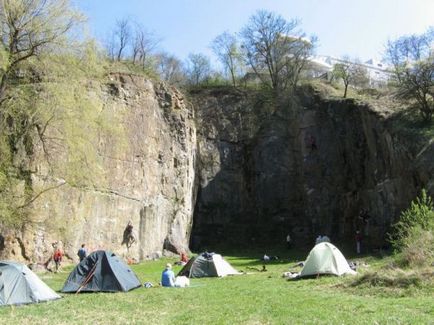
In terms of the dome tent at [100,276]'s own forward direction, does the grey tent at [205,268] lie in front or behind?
behind

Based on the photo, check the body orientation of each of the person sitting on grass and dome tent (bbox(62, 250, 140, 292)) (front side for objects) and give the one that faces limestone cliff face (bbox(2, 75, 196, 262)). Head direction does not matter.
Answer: the person sitting on grass

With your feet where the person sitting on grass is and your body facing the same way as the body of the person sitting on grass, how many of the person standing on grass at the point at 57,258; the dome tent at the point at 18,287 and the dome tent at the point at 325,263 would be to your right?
1

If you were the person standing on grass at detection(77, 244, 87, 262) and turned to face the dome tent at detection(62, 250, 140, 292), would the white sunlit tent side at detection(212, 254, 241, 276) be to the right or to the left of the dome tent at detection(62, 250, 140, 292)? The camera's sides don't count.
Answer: left

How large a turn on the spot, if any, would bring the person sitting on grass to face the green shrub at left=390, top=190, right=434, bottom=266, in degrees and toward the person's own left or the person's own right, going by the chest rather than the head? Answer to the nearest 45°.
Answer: approximately 90° to the person's own right

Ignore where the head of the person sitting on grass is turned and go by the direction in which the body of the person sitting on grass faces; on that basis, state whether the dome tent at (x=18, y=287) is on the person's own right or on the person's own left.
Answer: on the person's own left

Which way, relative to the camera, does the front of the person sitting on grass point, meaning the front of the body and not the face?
away from the camera

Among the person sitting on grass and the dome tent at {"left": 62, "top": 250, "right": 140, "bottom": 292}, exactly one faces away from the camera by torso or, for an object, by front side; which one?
the person sitting on grass

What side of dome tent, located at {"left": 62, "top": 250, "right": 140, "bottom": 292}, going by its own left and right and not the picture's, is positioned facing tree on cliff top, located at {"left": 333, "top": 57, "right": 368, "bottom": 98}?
back

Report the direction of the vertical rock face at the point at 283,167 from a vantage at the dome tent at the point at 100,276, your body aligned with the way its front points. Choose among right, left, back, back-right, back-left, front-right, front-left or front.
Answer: back

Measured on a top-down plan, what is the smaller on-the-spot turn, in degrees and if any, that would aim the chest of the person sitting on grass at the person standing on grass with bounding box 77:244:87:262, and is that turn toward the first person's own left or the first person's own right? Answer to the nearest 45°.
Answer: approximately 45° to the first person's own left

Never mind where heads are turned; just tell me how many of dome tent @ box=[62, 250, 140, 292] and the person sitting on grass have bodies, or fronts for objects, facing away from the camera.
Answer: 1
